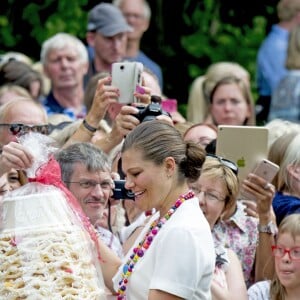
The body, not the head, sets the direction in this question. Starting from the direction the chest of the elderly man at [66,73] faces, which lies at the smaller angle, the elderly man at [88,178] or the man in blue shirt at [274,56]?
the elderly man

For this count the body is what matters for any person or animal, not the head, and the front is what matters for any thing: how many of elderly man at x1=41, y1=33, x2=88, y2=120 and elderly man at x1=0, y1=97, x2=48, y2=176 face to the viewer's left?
0

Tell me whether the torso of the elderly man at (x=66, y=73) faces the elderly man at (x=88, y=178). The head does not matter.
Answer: yes

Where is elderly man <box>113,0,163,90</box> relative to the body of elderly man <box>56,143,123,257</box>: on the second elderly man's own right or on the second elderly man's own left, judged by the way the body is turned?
on the second elderly man's own left

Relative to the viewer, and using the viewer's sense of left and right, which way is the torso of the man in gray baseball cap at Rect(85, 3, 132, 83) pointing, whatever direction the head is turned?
facing the viewer and to the right of the viewer
